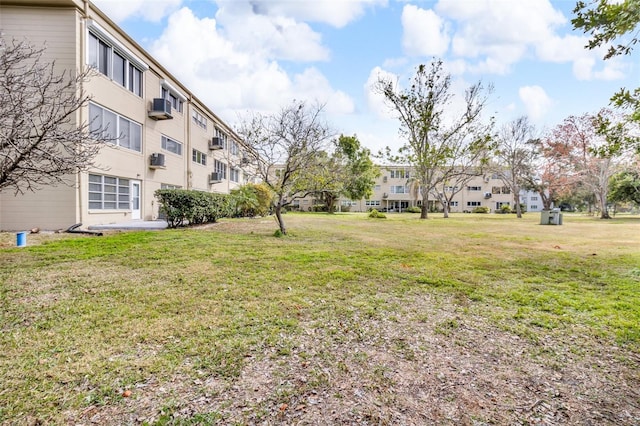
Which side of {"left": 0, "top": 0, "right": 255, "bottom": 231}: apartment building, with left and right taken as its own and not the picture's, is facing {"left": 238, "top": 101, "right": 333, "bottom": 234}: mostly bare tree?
front

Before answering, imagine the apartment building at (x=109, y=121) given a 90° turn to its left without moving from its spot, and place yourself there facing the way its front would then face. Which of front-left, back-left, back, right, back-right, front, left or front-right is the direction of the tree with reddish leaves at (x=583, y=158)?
front-right

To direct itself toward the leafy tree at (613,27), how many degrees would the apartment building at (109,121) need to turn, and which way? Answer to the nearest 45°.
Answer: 0° — it already faces it

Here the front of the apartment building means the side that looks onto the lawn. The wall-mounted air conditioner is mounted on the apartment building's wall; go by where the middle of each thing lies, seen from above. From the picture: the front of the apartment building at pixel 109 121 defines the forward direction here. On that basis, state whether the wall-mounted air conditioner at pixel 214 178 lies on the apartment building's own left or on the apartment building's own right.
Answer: on the apartment building's own left

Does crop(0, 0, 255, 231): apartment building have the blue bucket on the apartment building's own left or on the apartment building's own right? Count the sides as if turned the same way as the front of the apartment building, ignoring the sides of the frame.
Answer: on the apartment building's own right

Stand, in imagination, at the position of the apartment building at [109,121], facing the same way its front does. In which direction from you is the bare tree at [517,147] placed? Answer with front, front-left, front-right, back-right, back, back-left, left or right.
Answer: front-left
